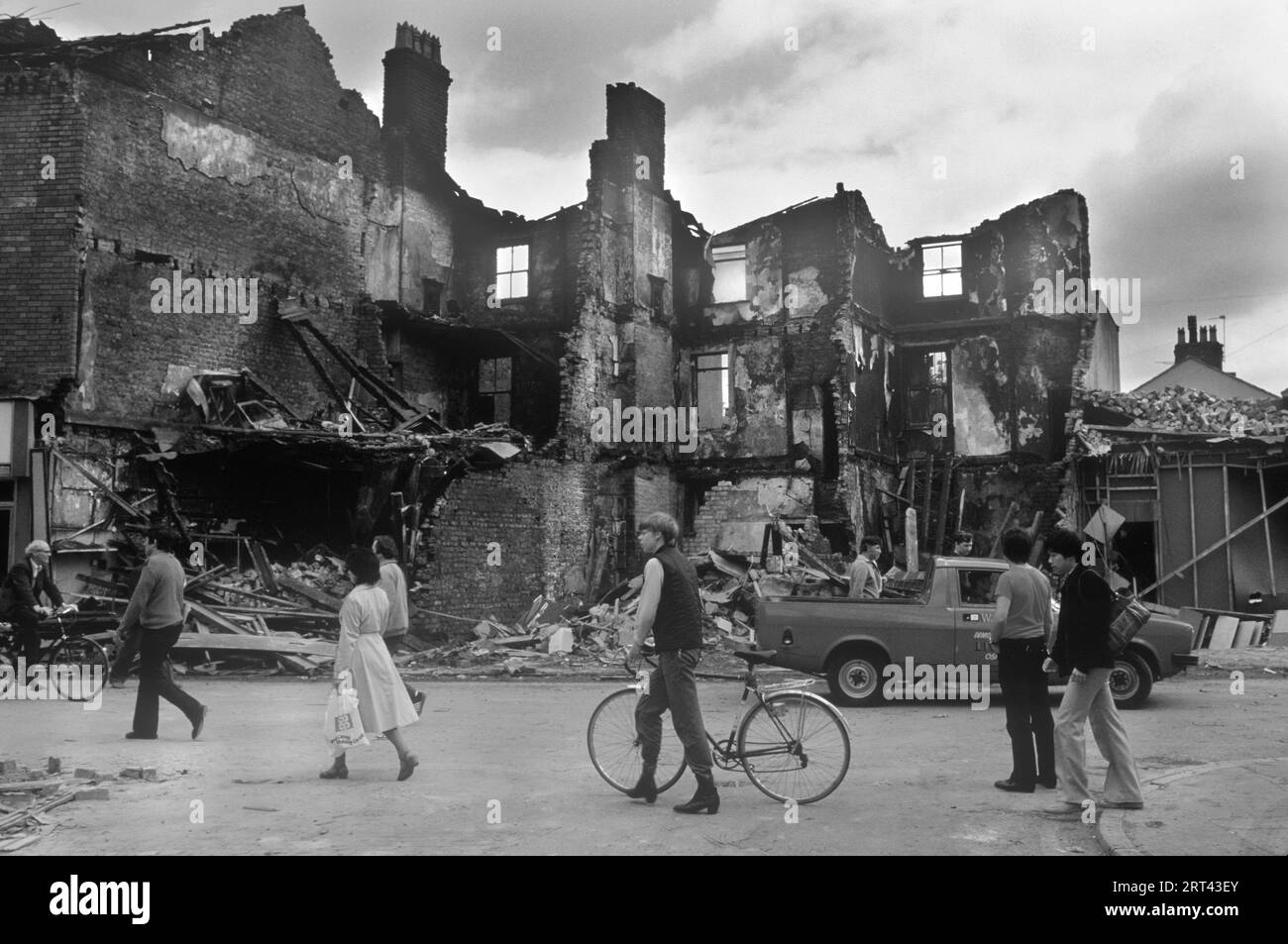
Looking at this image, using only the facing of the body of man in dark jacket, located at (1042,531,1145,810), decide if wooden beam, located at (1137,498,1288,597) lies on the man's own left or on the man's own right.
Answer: on the man's own right

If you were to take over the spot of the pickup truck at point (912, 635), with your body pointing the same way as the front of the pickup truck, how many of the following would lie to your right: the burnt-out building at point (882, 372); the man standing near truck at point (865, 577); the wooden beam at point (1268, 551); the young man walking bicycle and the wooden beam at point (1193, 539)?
1

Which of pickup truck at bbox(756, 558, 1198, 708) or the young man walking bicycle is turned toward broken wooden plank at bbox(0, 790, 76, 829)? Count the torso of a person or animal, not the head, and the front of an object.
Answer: the young man walking bicycle

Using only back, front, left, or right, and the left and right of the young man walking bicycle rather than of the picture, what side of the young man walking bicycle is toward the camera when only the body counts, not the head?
left

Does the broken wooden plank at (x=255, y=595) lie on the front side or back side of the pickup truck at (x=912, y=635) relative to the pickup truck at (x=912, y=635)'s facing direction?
on the back side

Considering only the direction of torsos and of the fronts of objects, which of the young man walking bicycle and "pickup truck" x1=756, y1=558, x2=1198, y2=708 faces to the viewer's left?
the young man walking bicycle

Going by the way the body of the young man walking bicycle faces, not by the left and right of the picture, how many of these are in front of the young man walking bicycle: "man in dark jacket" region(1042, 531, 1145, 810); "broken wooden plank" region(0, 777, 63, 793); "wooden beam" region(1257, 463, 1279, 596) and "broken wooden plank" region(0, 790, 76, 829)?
2

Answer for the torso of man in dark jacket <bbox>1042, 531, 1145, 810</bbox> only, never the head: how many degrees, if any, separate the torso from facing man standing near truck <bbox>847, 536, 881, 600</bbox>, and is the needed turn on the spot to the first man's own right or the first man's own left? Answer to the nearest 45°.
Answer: approximately 90° to the first man's own right

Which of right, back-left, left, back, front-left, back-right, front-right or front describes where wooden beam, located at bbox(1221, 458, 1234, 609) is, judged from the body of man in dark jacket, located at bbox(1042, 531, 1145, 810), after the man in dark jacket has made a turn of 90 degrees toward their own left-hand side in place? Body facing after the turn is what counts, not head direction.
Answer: back

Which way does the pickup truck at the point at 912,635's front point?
to the viewer's right

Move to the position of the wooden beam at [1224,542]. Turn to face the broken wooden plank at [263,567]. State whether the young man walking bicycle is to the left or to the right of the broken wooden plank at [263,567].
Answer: left

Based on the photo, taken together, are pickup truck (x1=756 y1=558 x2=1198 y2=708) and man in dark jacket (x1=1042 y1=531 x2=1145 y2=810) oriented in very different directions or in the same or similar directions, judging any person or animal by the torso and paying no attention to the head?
very different directions

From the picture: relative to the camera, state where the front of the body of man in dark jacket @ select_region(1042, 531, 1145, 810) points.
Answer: to the viewer's left

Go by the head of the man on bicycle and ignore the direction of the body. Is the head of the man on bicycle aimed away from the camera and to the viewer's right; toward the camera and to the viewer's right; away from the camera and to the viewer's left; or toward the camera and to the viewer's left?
toward the camera and to the viewer's right
